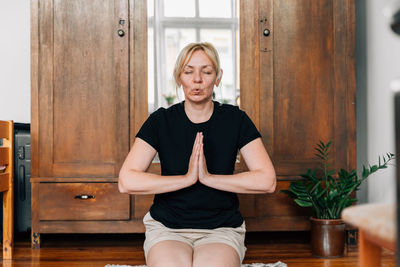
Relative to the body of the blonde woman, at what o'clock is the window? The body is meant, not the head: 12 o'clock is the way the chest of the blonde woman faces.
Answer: The window is roughly at 6 o'clock from the blonde woman.

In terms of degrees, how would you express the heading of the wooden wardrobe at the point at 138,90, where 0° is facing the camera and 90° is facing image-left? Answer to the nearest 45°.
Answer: approximately 0°

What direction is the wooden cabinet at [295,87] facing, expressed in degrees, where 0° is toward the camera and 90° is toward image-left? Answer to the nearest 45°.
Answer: approximately 0°

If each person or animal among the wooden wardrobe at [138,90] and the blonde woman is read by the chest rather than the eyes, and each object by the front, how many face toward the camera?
2

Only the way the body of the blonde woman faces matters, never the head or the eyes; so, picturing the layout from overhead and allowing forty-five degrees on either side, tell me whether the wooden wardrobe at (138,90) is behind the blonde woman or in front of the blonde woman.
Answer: behind

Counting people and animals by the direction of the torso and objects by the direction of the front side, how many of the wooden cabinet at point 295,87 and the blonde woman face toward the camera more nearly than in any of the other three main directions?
2
